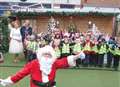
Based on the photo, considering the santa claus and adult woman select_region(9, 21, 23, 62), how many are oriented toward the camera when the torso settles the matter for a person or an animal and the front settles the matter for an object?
2

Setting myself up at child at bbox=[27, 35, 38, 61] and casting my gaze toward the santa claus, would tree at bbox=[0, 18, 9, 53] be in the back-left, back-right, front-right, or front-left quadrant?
back-right

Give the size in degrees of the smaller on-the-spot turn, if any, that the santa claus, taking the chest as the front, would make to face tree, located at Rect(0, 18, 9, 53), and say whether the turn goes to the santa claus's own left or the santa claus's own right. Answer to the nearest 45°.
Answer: approximately 180°

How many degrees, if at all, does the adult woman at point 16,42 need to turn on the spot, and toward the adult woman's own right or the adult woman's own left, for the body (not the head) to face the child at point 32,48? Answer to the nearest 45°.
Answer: approximately 45° to the adult woman's own left

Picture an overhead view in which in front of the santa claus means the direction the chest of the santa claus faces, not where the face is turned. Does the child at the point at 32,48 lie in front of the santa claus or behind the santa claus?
behind

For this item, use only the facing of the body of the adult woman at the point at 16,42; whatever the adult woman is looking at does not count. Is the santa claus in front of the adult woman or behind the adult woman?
in front

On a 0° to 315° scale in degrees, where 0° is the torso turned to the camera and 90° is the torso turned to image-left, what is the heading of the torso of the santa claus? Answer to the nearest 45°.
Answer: approximately 0°

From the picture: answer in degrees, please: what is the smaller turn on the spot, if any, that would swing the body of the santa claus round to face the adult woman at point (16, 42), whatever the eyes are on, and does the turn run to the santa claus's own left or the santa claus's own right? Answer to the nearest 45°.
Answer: approximately 180°
